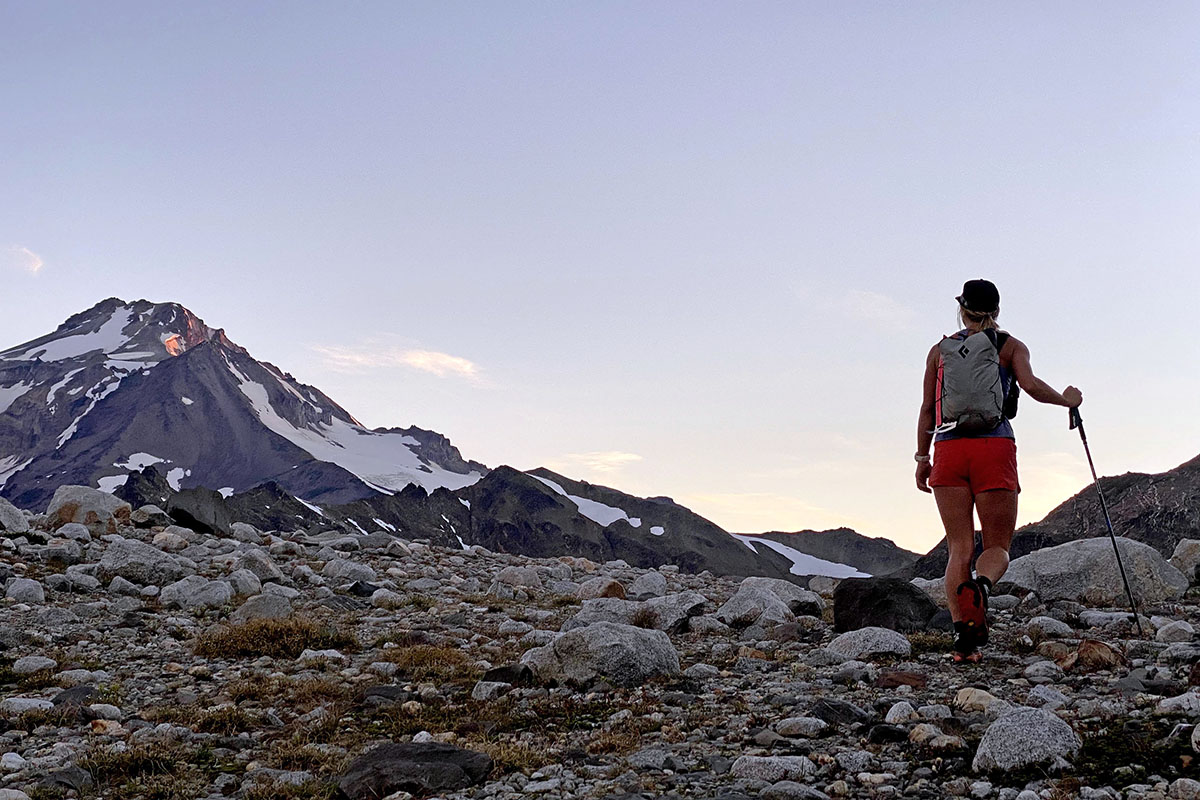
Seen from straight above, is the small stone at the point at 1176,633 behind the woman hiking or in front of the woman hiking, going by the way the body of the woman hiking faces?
in front

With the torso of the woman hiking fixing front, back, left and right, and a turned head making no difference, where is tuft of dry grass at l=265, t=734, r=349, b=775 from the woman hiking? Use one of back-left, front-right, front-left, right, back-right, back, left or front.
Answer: back-left

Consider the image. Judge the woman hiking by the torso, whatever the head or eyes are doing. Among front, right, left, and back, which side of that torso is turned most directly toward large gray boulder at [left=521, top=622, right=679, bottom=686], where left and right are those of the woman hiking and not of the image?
left

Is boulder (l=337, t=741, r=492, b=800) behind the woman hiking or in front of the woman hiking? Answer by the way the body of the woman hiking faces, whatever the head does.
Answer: behind

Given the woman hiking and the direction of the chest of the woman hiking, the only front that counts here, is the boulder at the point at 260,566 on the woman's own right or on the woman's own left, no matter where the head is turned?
on the woman's own left

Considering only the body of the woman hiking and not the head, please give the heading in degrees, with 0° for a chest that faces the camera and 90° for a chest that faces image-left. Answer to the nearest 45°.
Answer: approximately 180°

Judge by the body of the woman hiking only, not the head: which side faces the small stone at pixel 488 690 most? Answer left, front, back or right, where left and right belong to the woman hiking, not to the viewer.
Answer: left

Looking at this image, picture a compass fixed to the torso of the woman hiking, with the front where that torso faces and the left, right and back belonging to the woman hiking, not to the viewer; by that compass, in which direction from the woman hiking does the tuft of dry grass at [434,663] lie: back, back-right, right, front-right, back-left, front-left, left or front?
left

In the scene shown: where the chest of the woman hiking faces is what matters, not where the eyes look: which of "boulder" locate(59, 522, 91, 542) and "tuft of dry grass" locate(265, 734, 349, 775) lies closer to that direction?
the boulder

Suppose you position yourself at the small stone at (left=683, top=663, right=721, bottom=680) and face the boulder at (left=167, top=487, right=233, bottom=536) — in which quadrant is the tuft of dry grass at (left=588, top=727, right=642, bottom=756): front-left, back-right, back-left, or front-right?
back-left
